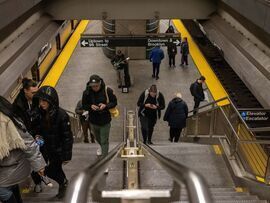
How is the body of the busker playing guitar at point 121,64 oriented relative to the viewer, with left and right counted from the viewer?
facing the viewer

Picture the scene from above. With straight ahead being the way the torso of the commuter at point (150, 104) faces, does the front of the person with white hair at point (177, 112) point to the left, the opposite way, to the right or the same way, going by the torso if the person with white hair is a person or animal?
the opposite way

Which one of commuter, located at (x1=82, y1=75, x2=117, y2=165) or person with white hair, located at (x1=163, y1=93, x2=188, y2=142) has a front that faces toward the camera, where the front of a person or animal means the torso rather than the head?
the commuter

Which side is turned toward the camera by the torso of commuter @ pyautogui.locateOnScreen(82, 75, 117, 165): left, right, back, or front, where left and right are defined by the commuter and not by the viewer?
front

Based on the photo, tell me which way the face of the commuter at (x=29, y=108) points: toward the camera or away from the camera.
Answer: toward the camera

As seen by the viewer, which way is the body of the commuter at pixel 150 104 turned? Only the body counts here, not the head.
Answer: toward the camera

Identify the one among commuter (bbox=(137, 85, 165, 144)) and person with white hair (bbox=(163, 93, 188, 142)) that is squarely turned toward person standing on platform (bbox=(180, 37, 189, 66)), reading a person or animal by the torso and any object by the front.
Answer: the person with white hair

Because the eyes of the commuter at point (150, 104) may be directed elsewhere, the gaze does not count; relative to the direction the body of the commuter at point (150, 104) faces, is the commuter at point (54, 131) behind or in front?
in front

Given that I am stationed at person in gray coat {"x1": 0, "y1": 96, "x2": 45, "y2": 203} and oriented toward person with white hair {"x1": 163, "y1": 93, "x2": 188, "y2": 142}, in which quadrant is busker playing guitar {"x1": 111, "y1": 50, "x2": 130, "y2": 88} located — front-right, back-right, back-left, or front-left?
front-left

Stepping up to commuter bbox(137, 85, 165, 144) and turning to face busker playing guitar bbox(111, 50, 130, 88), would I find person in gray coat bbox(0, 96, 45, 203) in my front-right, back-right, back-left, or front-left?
back-left

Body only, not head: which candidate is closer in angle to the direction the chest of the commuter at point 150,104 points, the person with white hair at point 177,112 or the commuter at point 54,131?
the commuter

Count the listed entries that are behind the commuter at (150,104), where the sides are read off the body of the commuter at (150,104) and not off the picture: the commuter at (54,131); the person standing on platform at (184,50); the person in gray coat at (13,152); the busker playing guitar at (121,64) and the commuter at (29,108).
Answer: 2

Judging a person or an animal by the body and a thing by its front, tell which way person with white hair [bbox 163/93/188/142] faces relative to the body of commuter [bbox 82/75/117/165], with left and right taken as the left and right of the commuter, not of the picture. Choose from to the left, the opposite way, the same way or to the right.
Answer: the opposite way

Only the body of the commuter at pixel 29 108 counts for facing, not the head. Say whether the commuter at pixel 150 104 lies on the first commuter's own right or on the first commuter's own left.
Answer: on the first commuter's own left

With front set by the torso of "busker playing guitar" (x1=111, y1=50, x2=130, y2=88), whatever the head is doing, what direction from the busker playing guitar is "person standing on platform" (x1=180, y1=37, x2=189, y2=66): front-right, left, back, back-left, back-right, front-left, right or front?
back-left

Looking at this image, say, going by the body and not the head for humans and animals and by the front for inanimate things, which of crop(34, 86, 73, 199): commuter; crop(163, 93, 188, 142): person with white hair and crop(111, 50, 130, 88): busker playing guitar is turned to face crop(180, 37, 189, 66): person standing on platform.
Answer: the person with white hair

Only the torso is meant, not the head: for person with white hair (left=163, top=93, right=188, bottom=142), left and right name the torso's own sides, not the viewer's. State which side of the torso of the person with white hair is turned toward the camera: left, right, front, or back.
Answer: back
